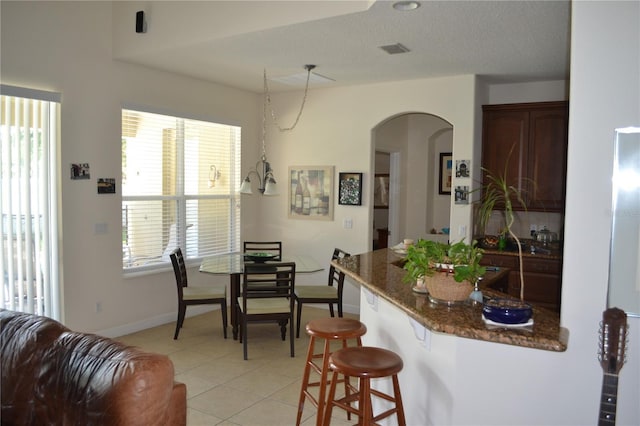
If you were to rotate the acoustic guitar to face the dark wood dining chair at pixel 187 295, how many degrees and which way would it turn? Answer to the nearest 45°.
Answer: approximately 90° to its right

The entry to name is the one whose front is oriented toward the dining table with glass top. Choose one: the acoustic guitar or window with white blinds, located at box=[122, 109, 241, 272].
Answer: the window with white blinds

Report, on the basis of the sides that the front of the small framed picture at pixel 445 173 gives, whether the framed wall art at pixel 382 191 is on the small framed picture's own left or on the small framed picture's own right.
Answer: on the small framed picture's own right

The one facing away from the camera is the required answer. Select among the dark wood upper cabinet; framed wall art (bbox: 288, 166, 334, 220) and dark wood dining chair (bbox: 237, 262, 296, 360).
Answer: the dark wood dining chair

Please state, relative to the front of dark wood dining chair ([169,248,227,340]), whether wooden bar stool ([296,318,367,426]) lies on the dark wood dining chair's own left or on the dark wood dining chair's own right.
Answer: on the dark wood dining chair's own right

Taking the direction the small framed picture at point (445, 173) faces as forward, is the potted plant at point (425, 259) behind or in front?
in front

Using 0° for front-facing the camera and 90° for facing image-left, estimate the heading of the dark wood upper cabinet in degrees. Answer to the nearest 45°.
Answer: approximately 0°

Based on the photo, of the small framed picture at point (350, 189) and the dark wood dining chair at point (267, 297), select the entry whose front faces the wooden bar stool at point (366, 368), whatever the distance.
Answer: the small framed picture

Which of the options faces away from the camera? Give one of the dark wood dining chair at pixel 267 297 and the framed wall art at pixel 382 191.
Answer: the dark wood dining chair

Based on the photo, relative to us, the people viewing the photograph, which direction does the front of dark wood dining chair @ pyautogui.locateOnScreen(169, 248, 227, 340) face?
facing to the right of the viewer

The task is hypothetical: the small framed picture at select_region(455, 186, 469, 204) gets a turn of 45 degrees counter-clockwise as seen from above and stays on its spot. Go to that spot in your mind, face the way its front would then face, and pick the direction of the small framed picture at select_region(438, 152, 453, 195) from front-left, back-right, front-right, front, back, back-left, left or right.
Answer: back-left
